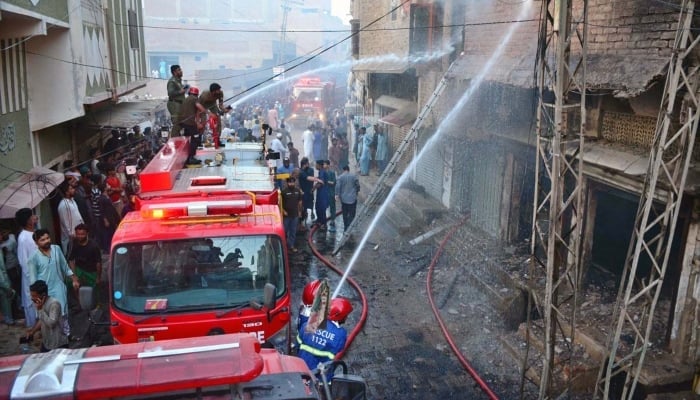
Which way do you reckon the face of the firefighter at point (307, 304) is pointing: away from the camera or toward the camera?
away from the camera

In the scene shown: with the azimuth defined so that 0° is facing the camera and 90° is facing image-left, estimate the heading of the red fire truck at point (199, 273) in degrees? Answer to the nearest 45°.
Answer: approximately 0°

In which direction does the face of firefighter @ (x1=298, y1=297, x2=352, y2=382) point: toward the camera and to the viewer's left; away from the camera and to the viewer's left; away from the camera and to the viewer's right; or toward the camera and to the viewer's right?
away from the camera and to the viewer's right

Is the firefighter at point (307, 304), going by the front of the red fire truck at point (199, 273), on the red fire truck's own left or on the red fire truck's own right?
on the red fire truck's own left

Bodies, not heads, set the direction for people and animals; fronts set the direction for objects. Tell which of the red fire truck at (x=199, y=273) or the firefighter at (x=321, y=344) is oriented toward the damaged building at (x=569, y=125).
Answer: the firefighter

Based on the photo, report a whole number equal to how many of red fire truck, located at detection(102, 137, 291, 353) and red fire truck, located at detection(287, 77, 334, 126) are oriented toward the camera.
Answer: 2
